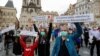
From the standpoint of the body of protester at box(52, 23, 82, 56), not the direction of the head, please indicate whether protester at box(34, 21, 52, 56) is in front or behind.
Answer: behind

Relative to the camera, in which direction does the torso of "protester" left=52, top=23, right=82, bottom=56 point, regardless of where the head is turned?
toward the camera

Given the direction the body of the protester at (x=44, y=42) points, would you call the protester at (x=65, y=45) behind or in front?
in front

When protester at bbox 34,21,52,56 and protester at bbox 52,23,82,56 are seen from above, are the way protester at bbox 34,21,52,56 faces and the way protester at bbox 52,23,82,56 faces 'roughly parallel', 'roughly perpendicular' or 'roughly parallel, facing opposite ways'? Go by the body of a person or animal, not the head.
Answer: roughly parallel

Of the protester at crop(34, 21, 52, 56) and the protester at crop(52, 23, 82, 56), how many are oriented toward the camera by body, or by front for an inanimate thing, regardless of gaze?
2
